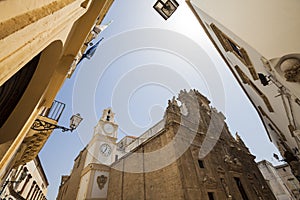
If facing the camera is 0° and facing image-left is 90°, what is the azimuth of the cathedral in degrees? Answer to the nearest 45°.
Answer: approximately 315°

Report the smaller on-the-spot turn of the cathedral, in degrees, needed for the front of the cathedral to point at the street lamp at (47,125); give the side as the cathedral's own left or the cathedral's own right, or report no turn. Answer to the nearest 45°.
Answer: approximately 90° to the cathedral's own right

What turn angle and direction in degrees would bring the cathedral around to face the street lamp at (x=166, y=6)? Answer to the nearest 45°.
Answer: approximately 45° to its right
